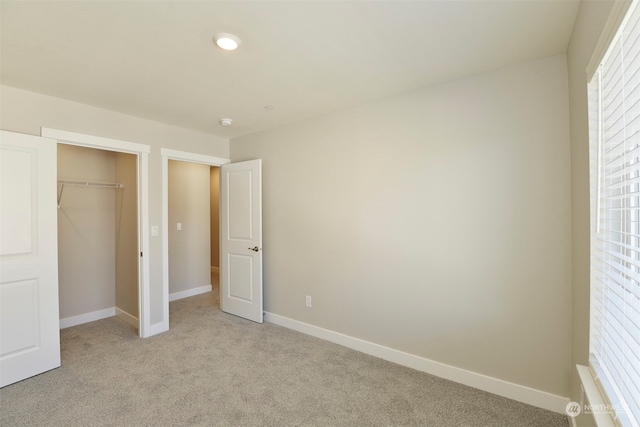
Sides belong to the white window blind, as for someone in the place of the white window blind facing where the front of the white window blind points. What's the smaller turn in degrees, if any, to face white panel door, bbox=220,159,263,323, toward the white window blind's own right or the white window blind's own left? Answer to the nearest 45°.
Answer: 0° — it already faces it

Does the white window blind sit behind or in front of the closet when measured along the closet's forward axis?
in front

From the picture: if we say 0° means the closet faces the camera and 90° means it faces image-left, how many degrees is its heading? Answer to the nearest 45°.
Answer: approximately 315°

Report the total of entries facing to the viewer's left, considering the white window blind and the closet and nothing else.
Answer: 1

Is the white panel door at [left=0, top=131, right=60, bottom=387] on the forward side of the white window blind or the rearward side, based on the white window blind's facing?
on the forward side

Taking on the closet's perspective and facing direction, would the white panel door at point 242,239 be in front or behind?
in front

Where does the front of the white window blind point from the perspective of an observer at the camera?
facing to the left of the viewer
